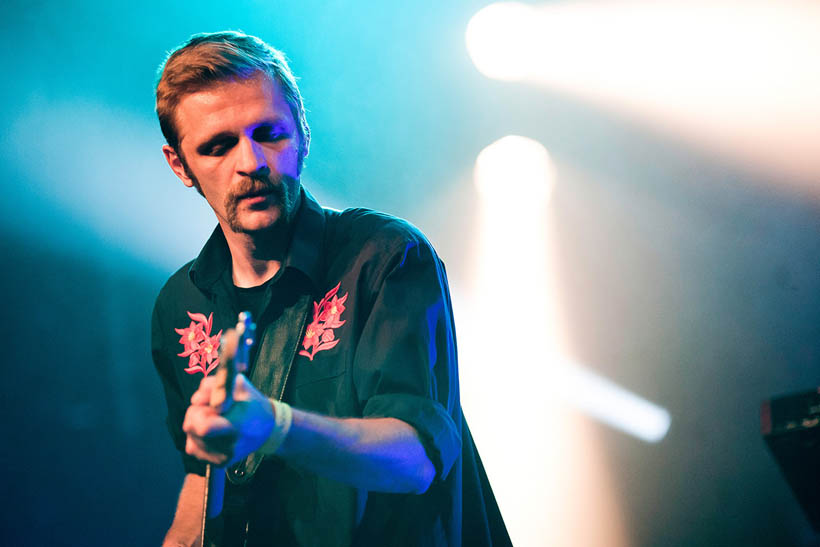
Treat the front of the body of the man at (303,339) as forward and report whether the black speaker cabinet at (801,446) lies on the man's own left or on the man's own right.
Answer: on the man's own left

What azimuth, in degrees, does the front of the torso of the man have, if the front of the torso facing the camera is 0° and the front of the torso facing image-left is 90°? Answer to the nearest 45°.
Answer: approximately 45°
